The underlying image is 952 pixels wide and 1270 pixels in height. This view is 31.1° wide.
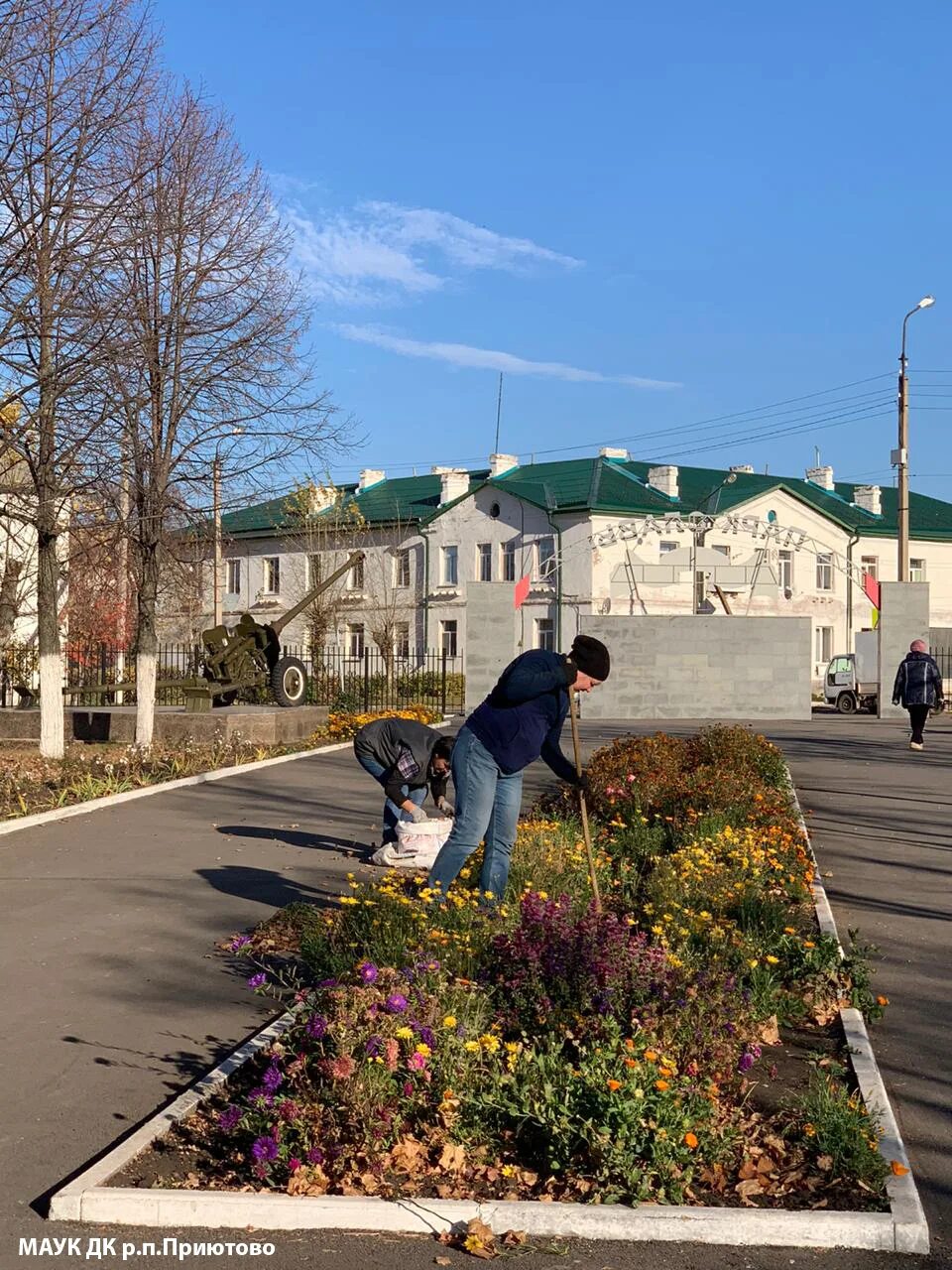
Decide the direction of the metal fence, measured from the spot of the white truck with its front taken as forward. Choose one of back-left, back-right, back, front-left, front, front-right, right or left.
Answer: front-left

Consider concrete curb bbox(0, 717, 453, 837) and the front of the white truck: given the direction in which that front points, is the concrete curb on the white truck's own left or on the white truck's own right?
on the white truck's own left

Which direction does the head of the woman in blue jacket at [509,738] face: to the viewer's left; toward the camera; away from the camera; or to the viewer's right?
to the viewer's right

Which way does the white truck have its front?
to the viewer's left

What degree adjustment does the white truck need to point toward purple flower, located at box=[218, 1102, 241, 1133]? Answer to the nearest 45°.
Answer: approximately 90° to its left
